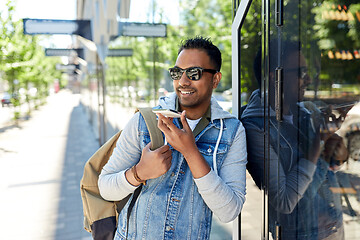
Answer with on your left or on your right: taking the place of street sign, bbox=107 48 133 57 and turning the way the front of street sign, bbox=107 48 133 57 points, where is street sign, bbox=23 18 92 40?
on your right

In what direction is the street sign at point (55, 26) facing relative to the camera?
toward the camera

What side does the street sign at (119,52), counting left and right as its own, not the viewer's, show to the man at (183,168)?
front

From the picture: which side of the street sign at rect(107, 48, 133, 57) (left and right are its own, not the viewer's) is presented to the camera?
front

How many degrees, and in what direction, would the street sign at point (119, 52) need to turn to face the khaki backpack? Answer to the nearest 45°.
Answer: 0° — it already faces it

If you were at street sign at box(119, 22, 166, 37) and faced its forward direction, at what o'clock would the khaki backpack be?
The khaki backpack is roughly at 12 o'clock from the street sign.

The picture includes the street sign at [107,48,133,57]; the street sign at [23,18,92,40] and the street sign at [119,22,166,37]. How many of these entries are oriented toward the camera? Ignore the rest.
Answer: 3

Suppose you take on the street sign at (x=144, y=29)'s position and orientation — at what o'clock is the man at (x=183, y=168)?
The man is roughly at 12 o'clock from the street sign.

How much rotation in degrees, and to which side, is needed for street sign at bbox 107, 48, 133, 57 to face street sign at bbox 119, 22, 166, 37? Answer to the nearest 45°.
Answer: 0° — it already faces it

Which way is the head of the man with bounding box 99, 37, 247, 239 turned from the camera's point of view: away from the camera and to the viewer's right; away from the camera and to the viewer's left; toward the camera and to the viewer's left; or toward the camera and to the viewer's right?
toward the camera and to the viewer's left

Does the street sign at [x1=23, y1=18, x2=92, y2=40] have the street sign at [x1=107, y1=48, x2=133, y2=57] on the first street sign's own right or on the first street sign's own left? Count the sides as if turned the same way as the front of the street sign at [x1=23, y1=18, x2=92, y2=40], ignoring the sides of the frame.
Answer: on the first street sign's own left

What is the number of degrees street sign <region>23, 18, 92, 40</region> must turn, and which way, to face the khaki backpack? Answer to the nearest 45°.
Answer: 0° — it already faces it

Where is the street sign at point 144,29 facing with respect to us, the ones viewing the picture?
facing the viewer

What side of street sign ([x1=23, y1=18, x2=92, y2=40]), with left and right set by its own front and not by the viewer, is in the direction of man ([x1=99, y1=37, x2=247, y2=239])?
front
